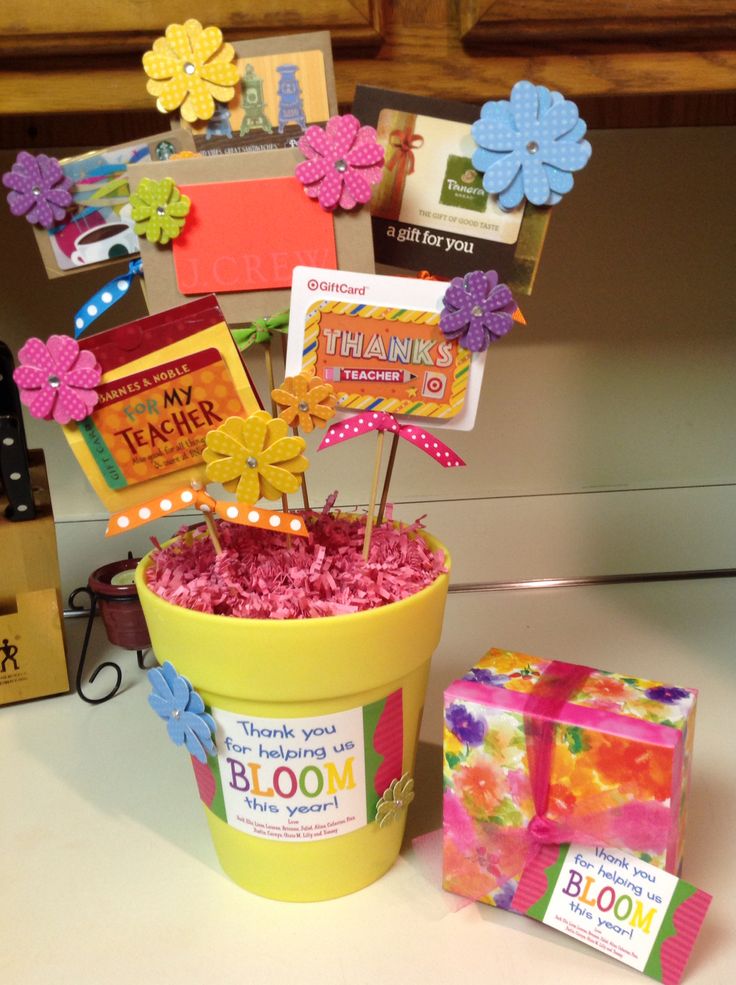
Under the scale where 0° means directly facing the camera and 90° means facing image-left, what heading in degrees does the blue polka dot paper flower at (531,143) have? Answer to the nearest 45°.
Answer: approximately 0°

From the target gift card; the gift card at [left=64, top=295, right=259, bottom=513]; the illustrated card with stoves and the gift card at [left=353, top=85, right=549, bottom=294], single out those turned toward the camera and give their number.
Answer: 4

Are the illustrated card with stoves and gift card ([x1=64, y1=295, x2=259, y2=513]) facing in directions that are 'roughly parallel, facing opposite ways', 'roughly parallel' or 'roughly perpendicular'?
roughly parallel

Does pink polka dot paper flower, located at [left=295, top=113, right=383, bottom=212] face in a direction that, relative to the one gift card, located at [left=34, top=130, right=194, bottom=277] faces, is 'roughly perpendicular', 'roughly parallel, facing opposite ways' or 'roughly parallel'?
roughly parallel

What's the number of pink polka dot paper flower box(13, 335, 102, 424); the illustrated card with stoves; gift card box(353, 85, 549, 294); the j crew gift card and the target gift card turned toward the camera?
5

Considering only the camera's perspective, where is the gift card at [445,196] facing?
facing the viewer

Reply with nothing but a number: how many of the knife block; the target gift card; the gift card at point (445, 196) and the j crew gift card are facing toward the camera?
4

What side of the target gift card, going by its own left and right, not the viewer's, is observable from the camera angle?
front

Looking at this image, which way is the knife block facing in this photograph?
toward the camera

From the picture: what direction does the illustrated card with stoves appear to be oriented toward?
toward the camera

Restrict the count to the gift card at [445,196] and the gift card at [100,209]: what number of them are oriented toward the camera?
2

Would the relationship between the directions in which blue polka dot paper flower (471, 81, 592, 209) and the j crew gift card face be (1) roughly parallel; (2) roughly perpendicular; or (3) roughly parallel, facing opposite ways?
roughly parallel
